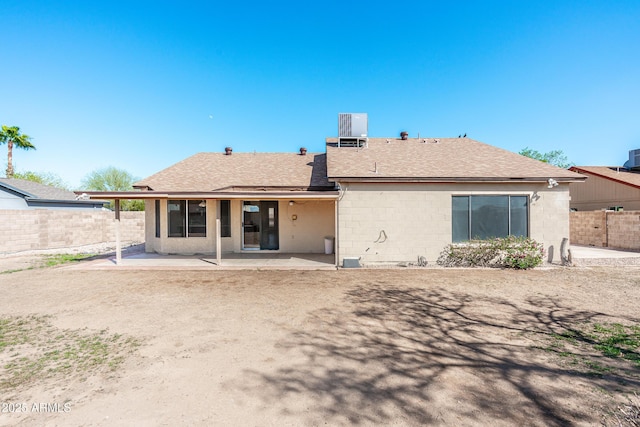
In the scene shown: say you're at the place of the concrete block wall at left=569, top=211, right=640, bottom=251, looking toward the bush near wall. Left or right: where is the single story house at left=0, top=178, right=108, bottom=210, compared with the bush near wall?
right

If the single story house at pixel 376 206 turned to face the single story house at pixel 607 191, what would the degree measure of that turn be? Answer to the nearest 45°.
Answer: approximately 45° to its right

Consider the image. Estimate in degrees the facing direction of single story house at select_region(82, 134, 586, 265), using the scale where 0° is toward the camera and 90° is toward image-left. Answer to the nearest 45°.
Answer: approximately 180°

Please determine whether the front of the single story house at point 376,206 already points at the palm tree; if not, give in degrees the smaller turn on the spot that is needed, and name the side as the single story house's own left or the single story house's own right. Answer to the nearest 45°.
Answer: approximately 45° to the single story house's own left

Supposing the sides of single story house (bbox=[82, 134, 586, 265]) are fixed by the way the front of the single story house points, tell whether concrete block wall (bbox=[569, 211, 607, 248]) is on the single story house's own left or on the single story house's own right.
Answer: on the single story house's own right

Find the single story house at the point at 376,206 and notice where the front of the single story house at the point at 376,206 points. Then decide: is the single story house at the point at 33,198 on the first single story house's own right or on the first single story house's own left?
on the first single story house's own left

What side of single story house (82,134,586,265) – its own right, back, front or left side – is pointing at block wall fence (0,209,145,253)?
left

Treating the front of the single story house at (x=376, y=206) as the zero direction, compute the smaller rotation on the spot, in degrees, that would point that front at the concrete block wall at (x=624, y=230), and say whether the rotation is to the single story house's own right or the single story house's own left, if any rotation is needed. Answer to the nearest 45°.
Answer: approximately 90° to the single story house's own right
